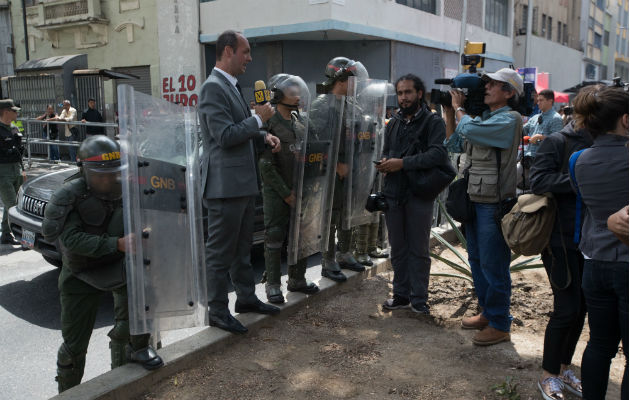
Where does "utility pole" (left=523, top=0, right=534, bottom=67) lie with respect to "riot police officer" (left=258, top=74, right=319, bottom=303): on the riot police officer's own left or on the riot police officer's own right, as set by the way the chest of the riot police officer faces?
on the riot police officer's own left

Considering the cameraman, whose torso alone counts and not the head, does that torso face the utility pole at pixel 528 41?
no

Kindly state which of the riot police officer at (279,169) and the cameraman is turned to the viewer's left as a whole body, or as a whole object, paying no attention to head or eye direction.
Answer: the cameraman

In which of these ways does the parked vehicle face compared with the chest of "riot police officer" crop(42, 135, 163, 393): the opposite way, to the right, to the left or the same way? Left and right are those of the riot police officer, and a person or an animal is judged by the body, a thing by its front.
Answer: to the right

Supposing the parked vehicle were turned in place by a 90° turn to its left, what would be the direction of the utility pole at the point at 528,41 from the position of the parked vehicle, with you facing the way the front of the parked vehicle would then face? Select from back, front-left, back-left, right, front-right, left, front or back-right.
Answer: left

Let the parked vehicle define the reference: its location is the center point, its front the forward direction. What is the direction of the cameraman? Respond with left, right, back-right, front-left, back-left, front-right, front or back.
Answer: left

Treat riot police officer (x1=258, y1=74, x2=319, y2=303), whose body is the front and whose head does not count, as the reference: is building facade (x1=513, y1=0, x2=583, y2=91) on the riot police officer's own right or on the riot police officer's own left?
on the riot police officer's own left

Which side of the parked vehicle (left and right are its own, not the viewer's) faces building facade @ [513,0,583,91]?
back

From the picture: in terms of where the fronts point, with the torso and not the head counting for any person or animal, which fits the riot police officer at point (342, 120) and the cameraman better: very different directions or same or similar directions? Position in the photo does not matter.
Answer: very different directions

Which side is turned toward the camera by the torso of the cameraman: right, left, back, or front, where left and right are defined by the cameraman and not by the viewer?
left

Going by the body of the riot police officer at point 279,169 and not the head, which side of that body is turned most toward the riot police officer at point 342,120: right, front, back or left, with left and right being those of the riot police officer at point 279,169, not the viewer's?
left

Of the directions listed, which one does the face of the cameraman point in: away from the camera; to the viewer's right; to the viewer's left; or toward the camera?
to the viewer's left

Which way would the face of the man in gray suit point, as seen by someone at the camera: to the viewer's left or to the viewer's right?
to the viewer's right

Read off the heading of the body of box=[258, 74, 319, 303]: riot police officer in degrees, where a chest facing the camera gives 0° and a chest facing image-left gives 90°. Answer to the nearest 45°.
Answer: approximately 315°

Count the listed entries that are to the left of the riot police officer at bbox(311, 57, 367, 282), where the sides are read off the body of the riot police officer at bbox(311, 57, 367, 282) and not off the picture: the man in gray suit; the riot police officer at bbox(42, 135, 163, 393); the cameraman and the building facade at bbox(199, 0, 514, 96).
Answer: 1

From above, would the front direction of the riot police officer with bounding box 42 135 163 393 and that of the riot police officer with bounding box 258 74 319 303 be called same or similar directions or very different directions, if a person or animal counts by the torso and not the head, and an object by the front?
same or similar directions

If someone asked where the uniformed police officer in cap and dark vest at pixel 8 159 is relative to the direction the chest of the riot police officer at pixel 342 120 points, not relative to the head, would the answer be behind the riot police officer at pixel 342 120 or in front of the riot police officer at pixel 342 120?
behind
